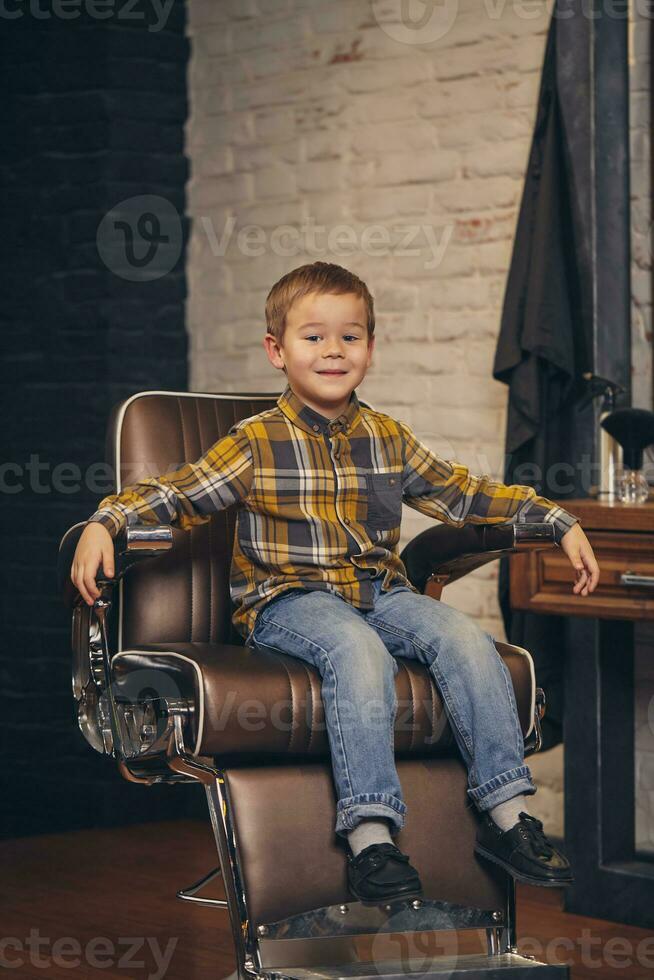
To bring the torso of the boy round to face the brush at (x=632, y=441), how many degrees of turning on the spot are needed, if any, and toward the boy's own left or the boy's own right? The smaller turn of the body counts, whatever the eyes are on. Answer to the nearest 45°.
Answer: approximately 90° to the boy's own left

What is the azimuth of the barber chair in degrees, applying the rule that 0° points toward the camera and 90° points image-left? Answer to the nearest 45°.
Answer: approximately 315°

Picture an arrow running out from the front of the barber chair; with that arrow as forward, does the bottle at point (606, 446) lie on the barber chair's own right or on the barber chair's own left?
on the barber chair's own left

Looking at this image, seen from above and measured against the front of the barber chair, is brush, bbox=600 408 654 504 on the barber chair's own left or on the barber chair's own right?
on the barber chair's own left

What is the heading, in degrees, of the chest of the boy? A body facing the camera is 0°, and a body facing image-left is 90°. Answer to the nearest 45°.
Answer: approximately 315°
